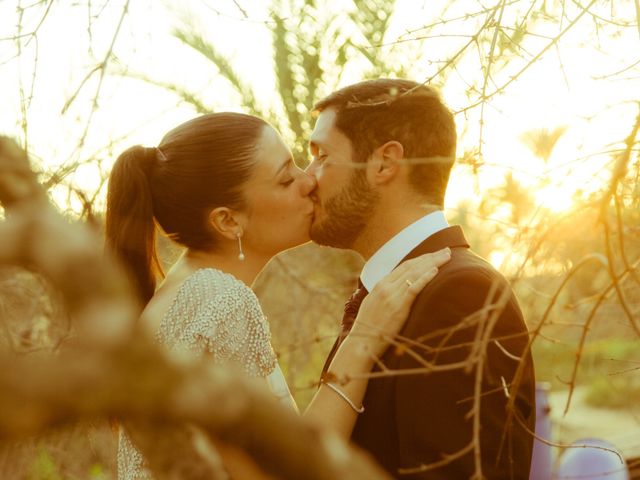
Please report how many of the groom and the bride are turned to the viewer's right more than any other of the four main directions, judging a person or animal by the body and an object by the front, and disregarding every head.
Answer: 1

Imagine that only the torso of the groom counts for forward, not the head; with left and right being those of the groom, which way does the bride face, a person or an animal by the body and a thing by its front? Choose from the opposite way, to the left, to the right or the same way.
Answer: the opposite way

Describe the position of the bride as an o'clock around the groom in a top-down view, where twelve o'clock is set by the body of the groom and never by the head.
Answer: The bride is roughly at 1 o'clock from the groom.

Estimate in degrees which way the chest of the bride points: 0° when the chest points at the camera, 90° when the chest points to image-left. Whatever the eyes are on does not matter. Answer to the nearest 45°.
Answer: approximately 270°

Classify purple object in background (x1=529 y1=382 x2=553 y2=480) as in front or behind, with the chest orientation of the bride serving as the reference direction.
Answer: in front

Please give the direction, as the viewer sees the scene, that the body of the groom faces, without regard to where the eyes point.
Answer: to the viewer's left

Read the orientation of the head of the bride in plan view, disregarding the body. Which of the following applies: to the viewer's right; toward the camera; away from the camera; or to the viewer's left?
to the viewer's right

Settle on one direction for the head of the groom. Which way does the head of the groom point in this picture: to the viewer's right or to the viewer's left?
to the viewer's left

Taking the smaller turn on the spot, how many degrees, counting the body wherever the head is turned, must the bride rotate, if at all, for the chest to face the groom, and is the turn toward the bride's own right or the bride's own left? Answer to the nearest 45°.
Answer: approximately 45° to the bride's own right
